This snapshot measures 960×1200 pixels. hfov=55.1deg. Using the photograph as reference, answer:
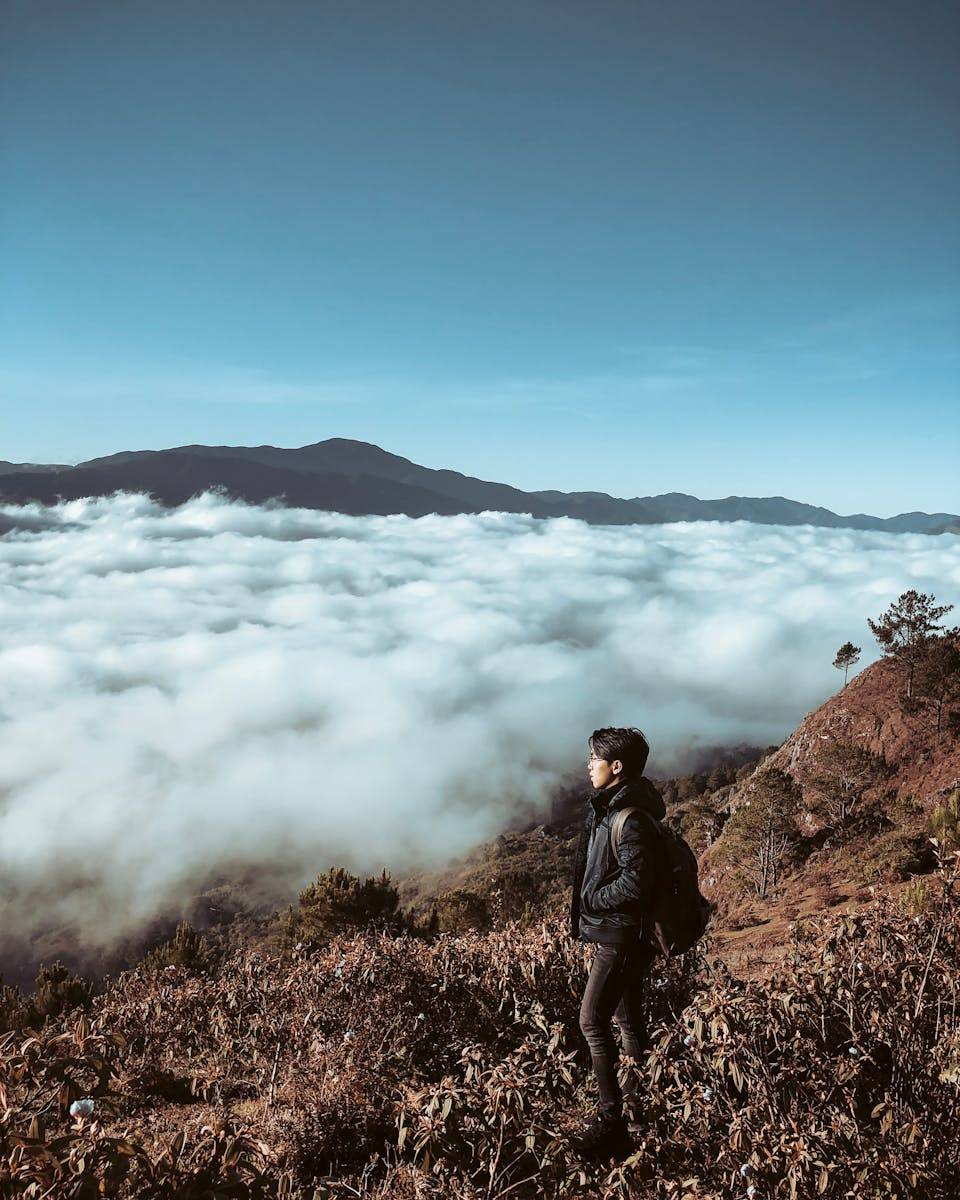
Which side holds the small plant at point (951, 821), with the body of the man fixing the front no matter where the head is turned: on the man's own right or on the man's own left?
on the man's own right

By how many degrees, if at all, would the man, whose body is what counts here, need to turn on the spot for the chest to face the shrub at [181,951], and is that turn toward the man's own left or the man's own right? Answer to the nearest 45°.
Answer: approximately 45° to the man's own right

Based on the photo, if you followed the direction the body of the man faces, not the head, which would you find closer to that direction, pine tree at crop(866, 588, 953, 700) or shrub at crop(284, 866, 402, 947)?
the shrub

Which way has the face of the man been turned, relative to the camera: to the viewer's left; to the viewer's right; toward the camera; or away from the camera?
to the viewer's left

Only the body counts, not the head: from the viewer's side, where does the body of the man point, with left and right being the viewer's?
facing to the left of the viewer

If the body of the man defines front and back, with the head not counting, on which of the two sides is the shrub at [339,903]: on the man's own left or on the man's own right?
on the man's own right

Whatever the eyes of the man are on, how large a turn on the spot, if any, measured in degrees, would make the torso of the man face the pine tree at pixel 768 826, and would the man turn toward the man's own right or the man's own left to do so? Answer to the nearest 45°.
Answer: approximately 90° to the man's own right

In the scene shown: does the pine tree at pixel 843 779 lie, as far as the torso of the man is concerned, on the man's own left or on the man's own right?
on the man's own right

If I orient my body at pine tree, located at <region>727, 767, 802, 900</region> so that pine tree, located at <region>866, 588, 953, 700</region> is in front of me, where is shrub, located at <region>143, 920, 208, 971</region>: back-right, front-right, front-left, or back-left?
back-left

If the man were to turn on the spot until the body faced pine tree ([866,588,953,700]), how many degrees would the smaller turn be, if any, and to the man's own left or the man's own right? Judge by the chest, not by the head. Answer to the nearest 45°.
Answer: approximately 90° to the man's own right
